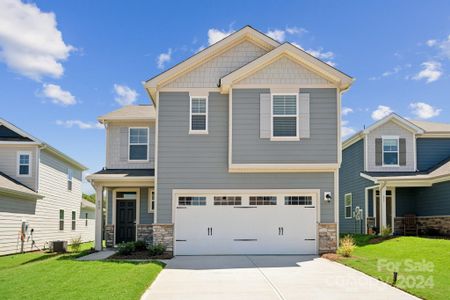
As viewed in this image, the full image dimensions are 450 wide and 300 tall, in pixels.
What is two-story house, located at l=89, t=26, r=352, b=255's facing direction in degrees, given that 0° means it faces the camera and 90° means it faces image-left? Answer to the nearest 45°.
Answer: approximately 0°

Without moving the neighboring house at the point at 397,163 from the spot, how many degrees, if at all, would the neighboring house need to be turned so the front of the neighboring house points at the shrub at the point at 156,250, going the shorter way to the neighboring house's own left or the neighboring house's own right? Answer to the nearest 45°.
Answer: approximately 90° to the neighboring house's own right

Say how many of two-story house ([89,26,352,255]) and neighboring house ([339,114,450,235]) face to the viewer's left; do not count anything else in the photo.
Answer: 0

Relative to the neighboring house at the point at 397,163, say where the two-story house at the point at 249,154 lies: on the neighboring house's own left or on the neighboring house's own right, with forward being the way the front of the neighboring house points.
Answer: on the neighboring house's own right

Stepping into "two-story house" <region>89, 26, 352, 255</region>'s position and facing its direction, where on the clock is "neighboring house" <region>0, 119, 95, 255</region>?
The neighboring house is roughly at 4 o'clock from the two-story house.

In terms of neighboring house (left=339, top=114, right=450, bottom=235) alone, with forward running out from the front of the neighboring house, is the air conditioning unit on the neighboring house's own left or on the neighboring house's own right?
on the neighboring house's own right

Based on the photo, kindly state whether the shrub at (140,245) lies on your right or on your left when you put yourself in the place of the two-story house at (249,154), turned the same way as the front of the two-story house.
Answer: on your right

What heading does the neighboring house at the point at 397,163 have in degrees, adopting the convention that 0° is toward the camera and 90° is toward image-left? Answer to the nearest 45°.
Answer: approximately 315°

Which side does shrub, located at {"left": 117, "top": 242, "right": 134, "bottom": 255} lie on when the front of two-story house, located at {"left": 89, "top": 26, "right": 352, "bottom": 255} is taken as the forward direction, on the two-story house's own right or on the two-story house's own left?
on the two-story house's own right
